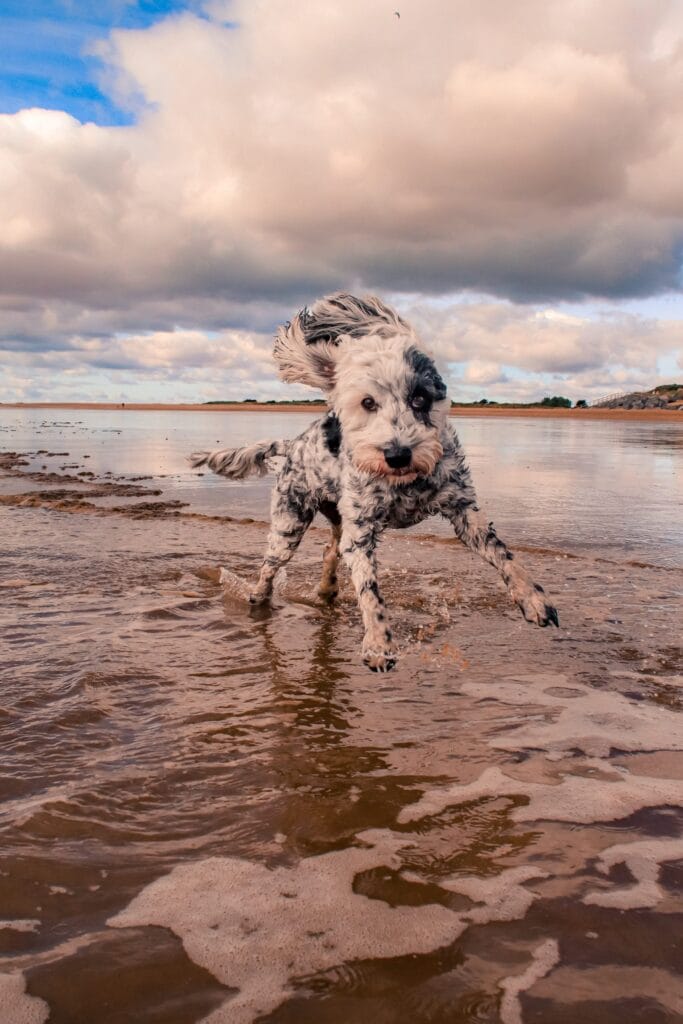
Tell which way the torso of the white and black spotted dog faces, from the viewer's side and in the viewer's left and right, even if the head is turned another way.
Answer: facing the viewer and to the right of the viewer
